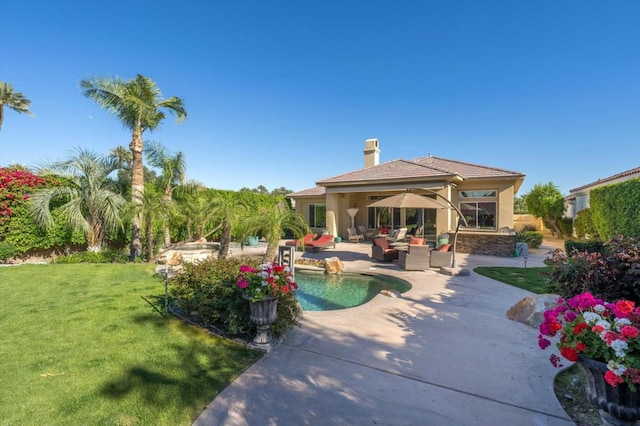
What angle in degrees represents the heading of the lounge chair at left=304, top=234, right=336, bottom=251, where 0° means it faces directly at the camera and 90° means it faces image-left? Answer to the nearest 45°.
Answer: approximately 45°

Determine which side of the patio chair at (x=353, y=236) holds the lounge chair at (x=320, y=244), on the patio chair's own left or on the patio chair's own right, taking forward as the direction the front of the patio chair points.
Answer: on the patio chair's own right

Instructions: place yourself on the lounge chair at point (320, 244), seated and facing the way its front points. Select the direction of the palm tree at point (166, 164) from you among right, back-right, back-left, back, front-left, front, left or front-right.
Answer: front-right

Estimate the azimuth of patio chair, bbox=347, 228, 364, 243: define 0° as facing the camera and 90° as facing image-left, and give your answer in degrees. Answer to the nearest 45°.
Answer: approximately 315°

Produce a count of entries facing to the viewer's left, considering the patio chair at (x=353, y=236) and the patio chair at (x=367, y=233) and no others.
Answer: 0

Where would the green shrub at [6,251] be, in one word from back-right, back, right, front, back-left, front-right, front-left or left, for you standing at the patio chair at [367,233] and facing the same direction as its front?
right

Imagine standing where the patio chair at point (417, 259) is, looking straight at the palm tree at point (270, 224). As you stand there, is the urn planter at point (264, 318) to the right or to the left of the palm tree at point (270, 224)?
left

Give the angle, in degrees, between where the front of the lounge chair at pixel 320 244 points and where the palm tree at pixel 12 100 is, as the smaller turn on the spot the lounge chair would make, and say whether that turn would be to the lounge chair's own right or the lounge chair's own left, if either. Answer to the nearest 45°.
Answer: approximately 45° to the lounge chair's own right

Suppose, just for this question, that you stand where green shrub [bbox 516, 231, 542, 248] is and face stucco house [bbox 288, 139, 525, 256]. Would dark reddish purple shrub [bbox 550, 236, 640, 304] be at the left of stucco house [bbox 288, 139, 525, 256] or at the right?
left

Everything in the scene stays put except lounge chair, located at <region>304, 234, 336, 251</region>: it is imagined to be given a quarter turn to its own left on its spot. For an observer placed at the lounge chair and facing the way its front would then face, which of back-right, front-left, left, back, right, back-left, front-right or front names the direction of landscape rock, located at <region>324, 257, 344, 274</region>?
front-right

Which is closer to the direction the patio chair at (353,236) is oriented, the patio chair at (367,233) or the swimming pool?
the swimming pool

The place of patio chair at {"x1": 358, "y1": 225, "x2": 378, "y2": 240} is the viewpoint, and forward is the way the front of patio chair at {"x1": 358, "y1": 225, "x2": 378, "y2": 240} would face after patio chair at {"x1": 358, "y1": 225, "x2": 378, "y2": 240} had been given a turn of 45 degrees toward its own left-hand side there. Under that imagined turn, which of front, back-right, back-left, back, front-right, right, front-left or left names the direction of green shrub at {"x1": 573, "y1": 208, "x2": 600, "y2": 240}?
front

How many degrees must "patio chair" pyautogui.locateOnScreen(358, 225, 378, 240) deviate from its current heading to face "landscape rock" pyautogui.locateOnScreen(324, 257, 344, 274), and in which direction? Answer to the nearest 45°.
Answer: approximately 45° to its right

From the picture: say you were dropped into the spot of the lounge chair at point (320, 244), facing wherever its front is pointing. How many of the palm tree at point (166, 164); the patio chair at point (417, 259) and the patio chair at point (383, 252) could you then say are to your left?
2

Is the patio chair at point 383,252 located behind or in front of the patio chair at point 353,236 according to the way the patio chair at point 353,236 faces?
in front

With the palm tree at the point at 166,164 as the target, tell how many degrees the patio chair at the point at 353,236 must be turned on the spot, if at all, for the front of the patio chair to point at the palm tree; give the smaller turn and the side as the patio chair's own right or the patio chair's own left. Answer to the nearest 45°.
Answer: approximately 90° to the patio chair's own right
